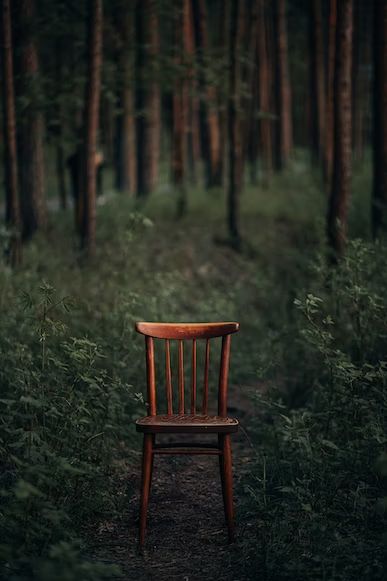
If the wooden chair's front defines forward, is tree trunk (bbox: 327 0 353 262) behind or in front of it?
behind

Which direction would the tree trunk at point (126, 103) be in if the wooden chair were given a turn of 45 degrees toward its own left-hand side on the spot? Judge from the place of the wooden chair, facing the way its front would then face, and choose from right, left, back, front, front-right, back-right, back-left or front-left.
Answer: back-left

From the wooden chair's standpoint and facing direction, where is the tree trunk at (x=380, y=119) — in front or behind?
behind

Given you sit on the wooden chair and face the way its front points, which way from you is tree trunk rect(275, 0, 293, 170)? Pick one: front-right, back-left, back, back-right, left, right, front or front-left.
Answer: back

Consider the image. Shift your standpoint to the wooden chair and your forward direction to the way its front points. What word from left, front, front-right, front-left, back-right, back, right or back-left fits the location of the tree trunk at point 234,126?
back

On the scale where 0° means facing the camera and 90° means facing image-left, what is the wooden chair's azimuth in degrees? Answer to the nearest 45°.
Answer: approximately 0°

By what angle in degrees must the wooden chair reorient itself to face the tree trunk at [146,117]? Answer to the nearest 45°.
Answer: approximately 180°

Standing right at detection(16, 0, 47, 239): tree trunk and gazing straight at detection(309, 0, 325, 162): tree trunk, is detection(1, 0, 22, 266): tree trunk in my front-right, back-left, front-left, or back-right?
back-right

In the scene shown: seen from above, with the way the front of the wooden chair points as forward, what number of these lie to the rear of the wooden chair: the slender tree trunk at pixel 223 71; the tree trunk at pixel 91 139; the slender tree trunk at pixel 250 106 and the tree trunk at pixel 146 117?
4

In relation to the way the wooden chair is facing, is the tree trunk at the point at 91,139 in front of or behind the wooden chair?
behind

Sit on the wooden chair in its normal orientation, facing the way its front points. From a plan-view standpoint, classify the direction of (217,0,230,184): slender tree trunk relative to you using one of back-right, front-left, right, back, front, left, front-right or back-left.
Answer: back
